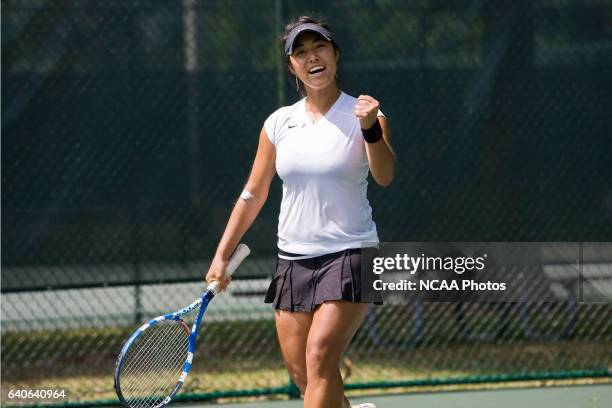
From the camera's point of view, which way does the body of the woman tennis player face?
toward the camera
